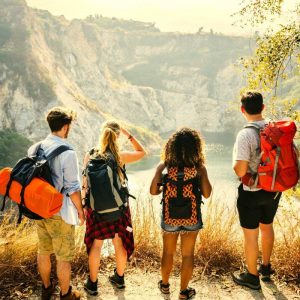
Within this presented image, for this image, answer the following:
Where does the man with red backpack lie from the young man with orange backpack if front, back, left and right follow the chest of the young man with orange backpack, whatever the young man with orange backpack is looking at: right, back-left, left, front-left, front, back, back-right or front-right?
front-right

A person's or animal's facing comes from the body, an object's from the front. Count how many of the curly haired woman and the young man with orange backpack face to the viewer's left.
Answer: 0

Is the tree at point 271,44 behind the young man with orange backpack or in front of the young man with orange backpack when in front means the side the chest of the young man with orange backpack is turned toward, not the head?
in front

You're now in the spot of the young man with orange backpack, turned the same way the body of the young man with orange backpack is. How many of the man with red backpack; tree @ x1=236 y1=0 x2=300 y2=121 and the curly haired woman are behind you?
0

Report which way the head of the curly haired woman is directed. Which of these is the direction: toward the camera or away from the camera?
away from the camera

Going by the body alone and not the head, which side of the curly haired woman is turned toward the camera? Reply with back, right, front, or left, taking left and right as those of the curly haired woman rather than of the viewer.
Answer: back

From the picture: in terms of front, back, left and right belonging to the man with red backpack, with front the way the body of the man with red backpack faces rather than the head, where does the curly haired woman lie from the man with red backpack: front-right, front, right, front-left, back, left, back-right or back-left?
left

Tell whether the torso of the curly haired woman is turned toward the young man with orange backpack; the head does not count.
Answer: no

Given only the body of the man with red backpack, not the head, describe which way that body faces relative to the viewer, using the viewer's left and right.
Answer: facing away from the viewer and to the left of the viewer

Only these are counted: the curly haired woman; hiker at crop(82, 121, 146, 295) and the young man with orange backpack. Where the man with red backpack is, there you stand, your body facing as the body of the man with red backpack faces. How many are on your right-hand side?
0

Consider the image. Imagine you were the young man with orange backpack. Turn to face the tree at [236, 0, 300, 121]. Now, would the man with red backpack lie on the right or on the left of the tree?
right

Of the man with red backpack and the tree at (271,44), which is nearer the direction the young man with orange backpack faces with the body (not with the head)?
the tree

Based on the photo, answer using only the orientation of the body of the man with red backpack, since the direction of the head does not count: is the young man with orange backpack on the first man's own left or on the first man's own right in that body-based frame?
on the first man's own left

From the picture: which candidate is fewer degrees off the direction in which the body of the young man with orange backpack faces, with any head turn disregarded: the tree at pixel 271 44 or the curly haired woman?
the tree

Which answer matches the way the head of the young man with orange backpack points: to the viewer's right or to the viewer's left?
to the viewer's right
